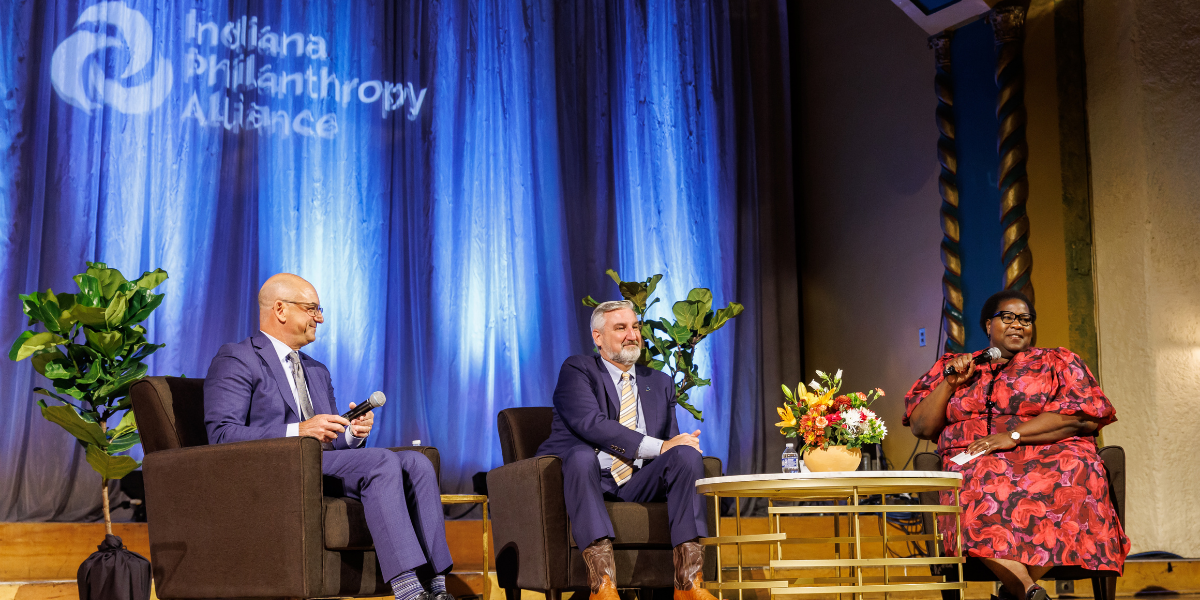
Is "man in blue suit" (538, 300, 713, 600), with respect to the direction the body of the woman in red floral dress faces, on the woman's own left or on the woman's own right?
on the woman's own right

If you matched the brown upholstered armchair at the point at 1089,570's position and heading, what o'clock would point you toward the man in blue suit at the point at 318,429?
The man in blue suit is roughly at 2 o'clock from the brown upholstered armchair.

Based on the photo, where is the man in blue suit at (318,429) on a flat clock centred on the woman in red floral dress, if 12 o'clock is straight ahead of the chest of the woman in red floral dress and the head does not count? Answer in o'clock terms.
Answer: The man in blue suit is roughly at 2 o'clock from the woman in red floral dress.

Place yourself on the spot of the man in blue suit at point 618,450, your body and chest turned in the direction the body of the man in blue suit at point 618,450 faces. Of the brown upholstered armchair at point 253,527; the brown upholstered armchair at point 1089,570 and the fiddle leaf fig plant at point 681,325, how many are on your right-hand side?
1

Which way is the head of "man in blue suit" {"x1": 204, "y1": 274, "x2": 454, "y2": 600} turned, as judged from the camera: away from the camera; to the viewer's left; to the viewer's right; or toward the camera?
to the viewer's right

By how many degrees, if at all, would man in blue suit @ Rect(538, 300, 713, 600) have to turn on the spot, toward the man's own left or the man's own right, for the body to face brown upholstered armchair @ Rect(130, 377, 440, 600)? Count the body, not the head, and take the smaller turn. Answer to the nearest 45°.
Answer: approximately 90° to the man's own right
